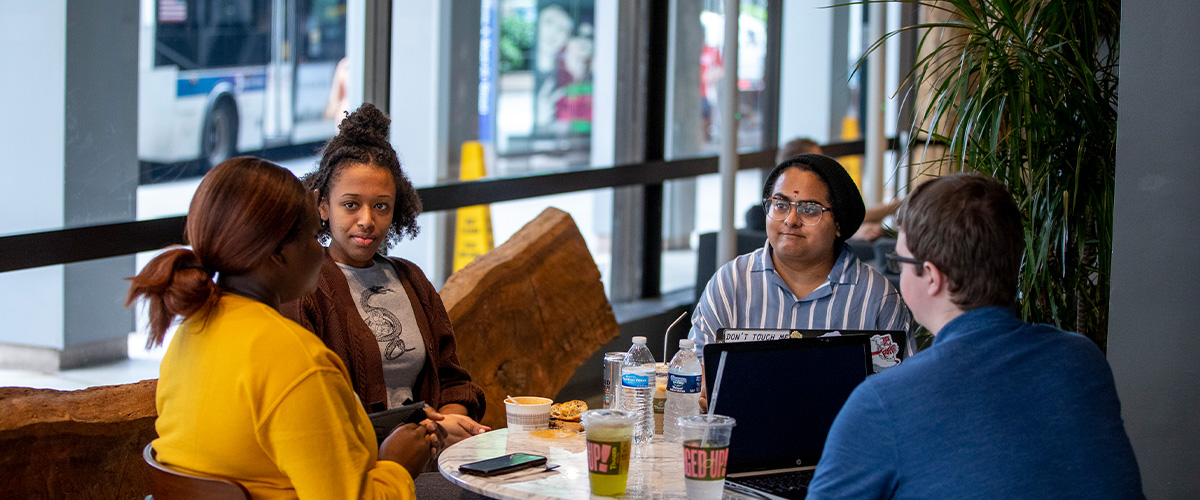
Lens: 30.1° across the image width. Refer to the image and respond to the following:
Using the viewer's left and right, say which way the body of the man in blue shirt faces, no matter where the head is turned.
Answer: facing away from the viewer and to the left of the viewer

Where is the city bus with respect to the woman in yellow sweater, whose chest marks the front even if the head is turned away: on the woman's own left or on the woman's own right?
on the woman's own left

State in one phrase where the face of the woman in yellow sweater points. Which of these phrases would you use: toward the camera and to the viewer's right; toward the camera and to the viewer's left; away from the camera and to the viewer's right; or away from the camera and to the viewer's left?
away from the camera and to the viewer's right

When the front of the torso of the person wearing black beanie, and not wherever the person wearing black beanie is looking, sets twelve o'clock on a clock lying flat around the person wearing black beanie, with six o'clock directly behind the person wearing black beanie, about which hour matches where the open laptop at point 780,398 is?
The open laptop is roughly at 12 o'clock from the person wearing black beanie.

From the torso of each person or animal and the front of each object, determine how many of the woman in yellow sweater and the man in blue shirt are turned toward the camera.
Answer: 0

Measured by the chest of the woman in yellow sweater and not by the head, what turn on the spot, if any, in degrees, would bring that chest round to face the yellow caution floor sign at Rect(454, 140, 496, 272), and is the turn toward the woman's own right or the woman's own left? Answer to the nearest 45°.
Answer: approximately 45° to the woman's own left

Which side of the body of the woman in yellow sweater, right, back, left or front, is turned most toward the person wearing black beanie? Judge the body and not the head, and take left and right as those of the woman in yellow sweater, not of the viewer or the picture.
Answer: front

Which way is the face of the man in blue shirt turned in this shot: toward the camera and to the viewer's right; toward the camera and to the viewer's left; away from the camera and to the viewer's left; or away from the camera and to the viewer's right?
away from the camera and to the viewer's left

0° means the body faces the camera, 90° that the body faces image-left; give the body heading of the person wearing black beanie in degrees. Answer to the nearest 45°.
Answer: approximately 0°

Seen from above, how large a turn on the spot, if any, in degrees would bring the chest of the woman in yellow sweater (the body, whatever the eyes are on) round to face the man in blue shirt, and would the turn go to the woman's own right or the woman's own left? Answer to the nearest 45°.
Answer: approximately 45° to the woman's own right

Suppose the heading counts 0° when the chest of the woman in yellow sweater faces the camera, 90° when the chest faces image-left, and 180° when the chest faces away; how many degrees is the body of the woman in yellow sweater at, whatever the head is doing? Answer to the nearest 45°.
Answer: approximately 225°
